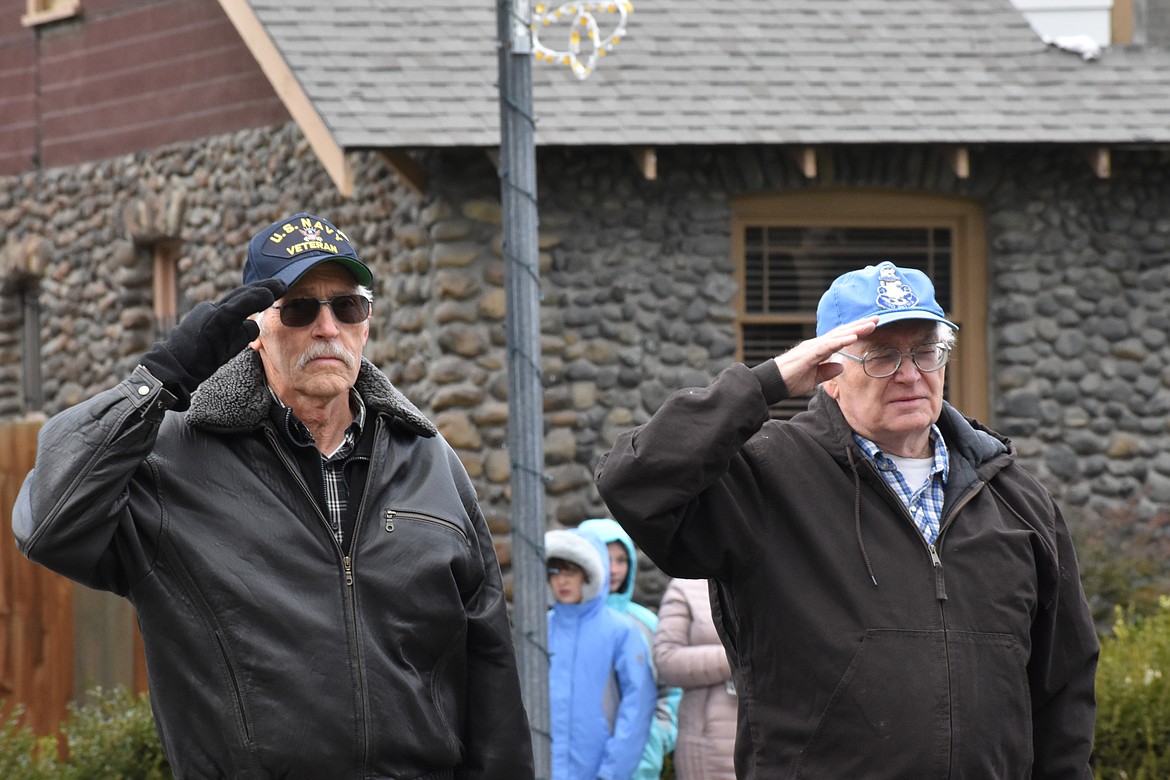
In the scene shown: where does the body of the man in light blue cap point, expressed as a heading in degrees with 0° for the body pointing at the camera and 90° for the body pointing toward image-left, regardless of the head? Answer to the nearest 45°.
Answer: approximately 315°

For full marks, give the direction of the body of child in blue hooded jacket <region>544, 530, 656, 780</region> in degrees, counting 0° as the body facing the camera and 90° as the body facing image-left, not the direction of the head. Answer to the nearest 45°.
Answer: approximately 45°

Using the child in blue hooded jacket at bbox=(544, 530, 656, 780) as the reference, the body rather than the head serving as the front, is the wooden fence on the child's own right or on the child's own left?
on the child's own right

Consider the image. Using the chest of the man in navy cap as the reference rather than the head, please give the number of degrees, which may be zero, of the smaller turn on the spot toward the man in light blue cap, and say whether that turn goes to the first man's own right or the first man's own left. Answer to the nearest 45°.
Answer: approximately 90° to the first man's own left

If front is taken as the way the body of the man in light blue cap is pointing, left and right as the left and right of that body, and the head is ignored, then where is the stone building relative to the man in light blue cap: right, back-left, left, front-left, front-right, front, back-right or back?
back-left

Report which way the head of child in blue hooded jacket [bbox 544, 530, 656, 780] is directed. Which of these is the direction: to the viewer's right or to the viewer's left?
to the viewer's left

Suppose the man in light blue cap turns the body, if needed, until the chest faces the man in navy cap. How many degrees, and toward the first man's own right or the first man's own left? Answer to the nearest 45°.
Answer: approximately 135° to the first man's own right
